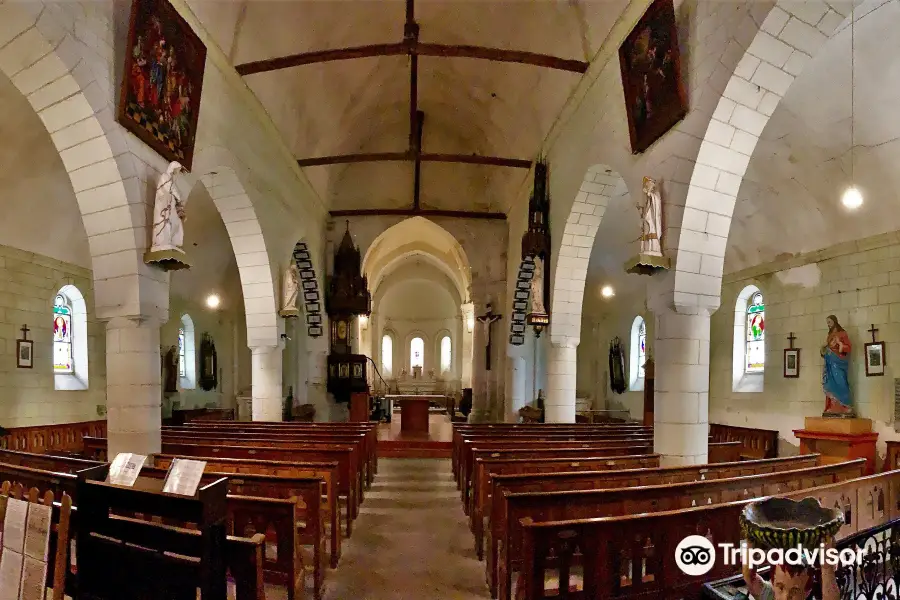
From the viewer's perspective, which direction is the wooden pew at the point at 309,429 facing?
away from the camera

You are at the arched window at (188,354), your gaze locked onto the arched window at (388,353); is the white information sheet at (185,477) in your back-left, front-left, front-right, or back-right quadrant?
back-right

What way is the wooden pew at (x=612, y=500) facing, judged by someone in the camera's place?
facing away from the viewer and to the left of the viewer

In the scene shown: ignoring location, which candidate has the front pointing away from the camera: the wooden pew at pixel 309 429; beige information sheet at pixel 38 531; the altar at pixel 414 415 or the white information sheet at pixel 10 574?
the wooden pew

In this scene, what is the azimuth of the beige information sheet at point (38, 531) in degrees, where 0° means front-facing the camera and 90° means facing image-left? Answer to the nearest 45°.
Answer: approximately 0°

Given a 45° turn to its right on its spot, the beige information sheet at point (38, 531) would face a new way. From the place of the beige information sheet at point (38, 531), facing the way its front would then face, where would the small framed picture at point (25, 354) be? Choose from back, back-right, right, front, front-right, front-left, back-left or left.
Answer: back-right

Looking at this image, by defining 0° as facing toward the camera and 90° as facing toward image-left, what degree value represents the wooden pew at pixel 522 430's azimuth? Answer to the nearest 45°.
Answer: approximately 180°

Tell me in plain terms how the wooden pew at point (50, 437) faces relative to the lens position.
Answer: facing away from the viewer and to the right of the viewer
